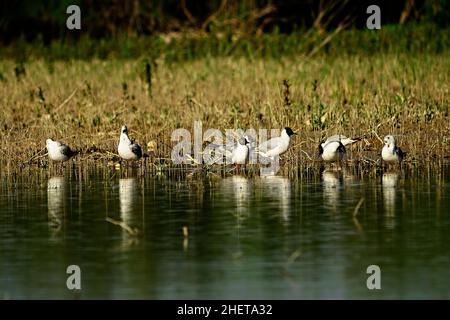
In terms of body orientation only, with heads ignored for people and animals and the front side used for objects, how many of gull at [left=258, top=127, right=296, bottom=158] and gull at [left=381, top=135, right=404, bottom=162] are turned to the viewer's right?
1

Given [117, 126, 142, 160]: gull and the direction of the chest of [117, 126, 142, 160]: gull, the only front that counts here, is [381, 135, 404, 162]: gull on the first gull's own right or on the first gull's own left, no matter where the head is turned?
on the first gull's own left

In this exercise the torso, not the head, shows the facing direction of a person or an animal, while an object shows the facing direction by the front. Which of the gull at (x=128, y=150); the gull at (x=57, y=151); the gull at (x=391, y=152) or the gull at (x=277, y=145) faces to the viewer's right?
the gull at (x=277, y=145)

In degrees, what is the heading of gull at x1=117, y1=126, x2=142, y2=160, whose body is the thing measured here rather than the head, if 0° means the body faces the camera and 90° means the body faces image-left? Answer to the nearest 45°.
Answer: approximately 45°

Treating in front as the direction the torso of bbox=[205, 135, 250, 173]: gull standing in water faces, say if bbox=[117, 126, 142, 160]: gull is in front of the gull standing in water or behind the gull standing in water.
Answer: behind

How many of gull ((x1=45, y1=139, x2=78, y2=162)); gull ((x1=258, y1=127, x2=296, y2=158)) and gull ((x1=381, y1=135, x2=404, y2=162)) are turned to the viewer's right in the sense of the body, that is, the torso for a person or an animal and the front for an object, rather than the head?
1

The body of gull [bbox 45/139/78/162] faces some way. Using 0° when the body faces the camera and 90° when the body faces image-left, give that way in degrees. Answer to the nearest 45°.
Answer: approximately 45°

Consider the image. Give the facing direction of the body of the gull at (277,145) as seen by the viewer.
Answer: to the viewer's right
